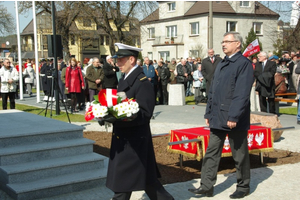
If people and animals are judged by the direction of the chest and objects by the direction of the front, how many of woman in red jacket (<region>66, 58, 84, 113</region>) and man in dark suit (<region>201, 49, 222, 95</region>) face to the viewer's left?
0

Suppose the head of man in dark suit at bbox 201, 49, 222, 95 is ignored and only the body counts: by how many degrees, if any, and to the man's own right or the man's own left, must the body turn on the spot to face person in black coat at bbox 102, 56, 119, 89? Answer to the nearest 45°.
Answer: approximately 45° to the man's own right

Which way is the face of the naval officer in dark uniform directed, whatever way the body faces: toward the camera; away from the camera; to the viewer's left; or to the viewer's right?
to the viewer's left

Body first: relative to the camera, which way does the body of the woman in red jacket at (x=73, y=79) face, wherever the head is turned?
toward the camera

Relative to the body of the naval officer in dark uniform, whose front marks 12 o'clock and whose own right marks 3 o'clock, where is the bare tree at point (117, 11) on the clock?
The bare tree is roughly at 3 o'clock from the naval officer in dark uniform.

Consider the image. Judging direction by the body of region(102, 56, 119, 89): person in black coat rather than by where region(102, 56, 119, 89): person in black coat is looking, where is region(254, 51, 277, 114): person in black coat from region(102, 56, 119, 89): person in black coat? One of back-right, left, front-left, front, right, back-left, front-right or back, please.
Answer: front-left

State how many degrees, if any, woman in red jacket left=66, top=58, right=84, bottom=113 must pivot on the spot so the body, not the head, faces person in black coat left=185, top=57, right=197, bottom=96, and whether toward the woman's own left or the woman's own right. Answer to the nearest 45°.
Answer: approximately 135° to the woman's own left

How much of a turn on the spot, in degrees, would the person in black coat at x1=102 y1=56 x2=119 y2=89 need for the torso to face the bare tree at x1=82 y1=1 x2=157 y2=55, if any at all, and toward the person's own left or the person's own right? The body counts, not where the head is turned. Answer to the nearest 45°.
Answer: approximately 135° to the person's own left

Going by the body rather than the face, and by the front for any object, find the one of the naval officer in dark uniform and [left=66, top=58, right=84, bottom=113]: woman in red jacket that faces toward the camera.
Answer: the woman in red jacket

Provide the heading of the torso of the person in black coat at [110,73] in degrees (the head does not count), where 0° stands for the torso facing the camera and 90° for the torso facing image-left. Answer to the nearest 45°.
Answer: approximately 315°

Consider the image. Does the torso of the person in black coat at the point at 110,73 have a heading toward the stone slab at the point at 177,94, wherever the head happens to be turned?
no

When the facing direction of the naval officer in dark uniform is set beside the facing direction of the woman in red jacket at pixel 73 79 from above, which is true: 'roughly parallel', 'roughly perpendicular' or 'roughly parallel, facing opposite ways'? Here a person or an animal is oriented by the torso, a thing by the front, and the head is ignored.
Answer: roughly perpendicular

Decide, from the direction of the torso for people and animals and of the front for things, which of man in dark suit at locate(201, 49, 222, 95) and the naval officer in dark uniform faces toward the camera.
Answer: the man in dark suit

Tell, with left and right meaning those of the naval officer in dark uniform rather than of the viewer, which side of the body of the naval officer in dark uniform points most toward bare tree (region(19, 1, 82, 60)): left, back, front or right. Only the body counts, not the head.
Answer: right

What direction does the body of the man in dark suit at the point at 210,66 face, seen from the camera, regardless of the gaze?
toward the camera
